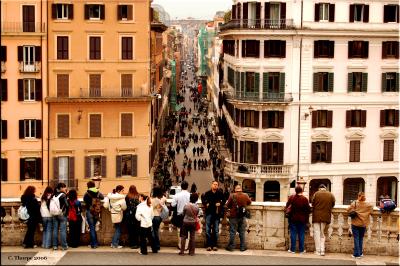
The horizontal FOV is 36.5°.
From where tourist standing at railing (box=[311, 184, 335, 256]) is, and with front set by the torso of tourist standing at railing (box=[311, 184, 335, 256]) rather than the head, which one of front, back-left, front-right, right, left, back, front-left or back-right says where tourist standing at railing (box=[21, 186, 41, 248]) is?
left

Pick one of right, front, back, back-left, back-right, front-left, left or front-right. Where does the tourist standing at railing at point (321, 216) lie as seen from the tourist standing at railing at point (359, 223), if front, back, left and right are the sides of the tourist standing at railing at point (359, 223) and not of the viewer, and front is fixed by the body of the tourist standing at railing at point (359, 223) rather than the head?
front-left

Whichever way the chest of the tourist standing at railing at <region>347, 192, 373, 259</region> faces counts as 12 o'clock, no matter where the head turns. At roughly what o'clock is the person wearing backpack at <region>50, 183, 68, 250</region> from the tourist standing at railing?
The person wearing backpack is roughly at 10 o'clock from the tourist standing at railing.

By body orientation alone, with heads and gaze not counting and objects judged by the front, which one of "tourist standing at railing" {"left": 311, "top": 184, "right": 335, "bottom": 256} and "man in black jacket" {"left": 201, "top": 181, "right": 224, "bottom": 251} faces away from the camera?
the tourist standing at railing

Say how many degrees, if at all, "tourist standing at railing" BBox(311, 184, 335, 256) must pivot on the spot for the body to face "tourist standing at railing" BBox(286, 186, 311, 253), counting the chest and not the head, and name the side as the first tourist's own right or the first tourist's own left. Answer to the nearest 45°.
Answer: approximately 90° to the first tourist's own left

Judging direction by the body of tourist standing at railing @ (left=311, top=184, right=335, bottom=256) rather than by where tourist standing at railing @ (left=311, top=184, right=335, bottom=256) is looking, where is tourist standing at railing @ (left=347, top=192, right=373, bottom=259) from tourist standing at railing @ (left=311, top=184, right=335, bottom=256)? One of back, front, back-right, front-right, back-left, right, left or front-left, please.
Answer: right

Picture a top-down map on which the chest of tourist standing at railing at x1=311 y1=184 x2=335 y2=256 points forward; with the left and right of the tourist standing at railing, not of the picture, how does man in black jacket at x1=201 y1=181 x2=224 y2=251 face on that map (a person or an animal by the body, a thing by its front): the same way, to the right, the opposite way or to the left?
the opposite way

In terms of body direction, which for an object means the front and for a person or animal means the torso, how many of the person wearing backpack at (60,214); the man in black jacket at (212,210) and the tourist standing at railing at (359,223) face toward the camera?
1

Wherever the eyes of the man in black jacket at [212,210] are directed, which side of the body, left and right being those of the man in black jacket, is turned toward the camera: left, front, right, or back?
front

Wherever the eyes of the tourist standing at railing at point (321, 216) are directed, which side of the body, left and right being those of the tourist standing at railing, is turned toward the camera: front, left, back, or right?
back

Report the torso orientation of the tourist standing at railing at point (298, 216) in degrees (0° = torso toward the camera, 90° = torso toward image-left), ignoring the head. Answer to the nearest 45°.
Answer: approximately 180°

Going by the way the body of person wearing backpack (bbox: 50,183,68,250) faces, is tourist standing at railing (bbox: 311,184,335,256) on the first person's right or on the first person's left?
on the first person's right

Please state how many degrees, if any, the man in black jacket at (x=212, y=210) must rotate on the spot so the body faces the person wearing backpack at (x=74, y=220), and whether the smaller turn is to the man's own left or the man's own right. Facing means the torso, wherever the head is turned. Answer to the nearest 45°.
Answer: approximately 90° to the man's own right

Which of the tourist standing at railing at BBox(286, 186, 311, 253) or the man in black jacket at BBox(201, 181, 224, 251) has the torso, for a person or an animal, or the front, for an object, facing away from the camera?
the tourist standing at railing

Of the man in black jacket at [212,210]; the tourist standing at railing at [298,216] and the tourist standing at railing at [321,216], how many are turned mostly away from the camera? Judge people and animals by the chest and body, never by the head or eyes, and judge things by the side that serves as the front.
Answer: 2

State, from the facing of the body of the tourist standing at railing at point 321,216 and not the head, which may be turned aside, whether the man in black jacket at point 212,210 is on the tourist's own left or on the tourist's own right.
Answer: on the tourist's own left
